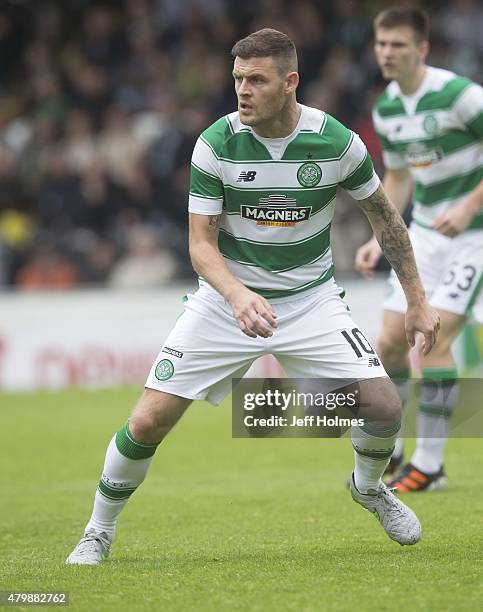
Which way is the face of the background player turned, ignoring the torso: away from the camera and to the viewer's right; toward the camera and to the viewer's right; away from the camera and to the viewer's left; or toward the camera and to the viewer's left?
toward the camera and to the viewer's left

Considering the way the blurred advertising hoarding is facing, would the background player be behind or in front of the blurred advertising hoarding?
in front

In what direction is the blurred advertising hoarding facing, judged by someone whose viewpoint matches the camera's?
facing the viewer

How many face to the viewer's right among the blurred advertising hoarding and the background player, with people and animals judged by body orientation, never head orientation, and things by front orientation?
0

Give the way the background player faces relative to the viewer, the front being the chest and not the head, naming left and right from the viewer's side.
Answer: facing the viewer and to the left of the viewer
